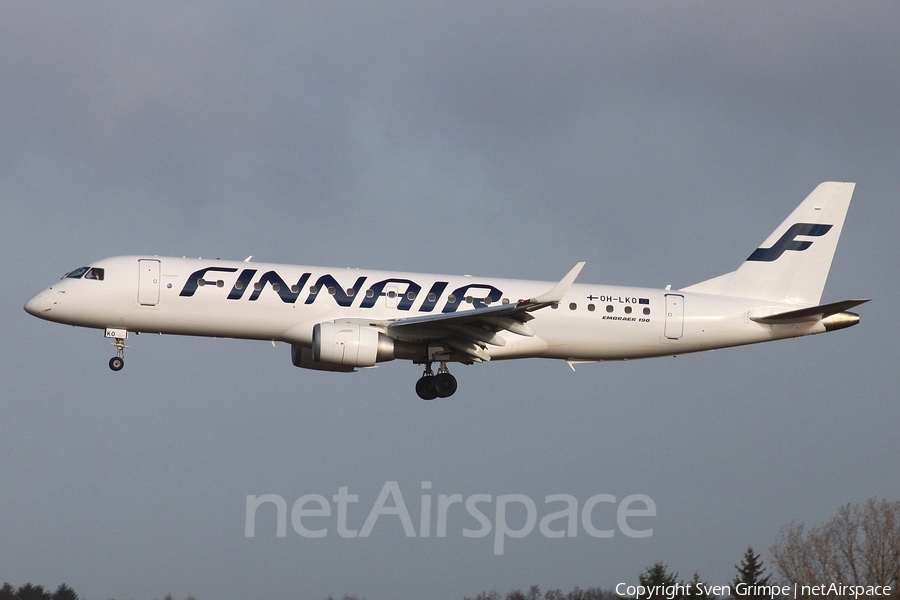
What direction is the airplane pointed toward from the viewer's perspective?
to the viewer's left
